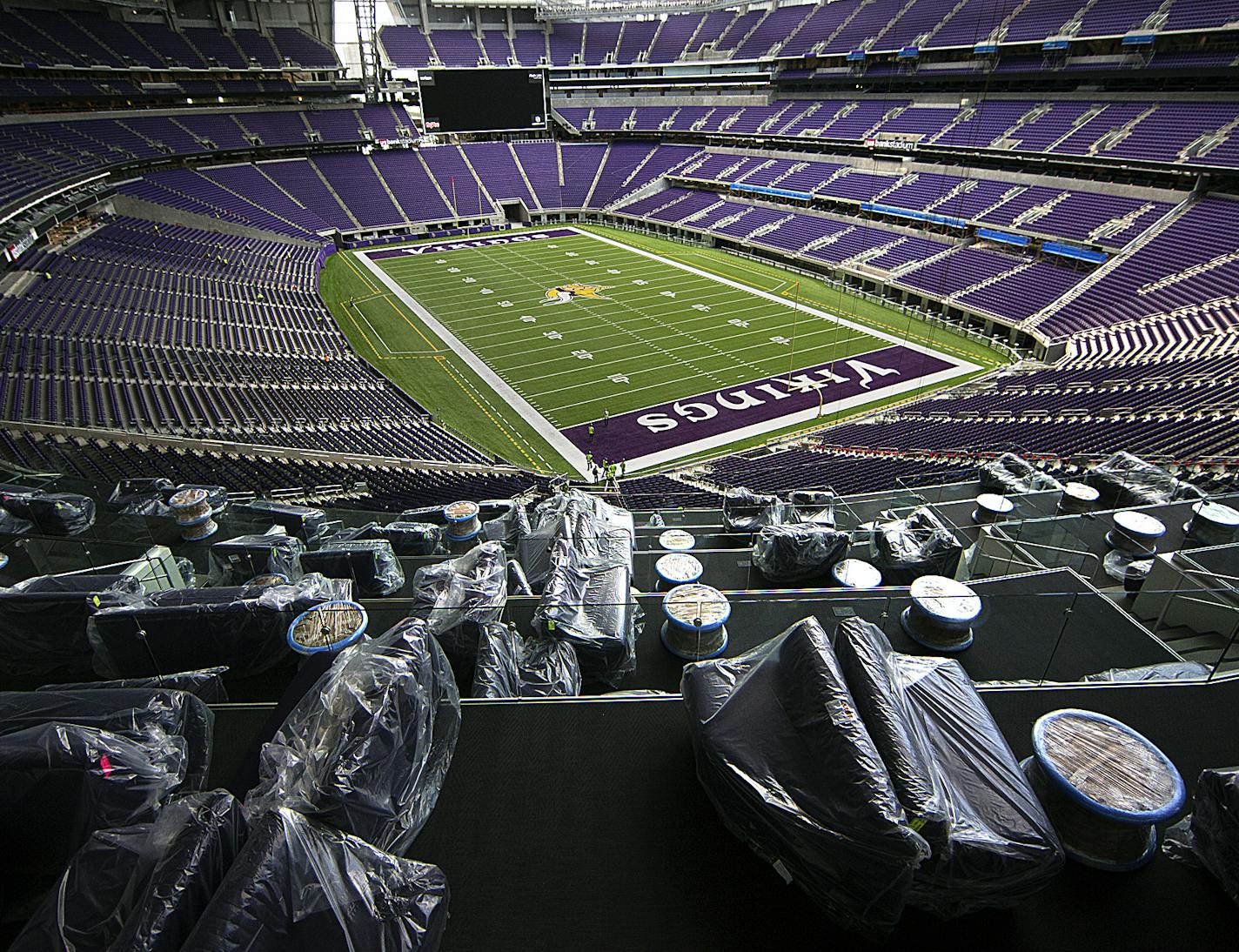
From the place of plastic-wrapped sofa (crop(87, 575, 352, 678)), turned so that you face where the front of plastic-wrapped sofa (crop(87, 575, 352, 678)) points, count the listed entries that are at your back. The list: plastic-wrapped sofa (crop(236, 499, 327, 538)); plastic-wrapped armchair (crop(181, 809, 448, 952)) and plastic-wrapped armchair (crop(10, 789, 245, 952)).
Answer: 2

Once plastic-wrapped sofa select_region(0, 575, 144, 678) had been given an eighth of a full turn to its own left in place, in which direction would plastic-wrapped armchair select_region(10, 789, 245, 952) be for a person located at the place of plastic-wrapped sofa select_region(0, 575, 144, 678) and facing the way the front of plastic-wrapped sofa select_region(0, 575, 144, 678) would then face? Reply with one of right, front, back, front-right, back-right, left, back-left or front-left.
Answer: back-left

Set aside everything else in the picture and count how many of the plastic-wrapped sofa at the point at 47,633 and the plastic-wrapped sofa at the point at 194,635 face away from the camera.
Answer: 2

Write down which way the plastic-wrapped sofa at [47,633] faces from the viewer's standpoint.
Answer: facing away from the viewer

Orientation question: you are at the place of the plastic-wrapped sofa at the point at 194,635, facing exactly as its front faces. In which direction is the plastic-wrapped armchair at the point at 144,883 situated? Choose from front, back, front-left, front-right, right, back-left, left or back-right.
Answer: back

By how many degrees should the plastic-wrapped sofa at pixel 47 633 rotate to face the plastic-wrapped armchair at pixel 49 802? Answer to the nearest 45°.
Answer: approximately 180°

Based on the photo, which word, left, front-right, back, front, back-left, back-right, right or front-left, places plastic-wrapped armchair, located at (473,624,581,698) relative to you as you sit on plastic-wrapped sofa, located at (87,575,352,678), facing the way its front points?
back-right

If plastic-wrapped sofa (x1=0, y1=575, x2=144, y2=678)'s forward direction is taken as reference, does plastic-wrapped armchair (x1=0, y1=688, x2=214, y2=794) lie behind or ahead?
behind

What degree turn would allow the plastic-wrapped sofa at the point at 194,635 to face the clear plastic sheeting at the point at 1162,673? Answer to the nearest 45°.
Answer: approximately 135° to its right

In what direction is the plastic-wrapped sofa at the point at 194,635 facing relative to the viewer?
away from the camera

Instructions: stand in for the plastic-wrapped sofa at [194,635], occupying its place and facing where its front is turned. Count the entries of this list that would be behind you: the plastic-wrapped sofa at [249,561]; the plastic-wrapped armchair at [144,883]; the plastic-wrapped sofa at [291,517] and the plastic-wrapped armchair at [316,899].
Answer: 2

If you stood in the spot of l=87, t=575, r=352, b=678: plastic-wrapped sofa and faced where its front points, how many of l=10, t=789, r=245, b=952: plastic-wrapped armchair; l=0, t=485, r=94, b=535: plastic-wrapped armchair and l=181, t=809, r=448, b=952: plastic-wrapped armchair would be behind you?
2
